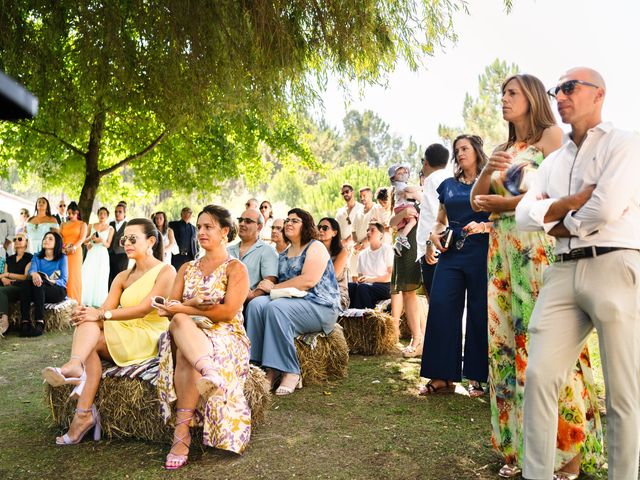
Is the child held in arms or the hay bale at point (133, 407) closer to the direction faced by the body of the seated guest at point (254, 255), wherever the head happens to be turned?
the hay bale

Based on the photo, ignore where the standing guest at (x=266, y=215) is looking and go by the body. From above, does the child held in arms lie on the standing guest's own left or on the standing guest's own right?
on the standing guest's own left

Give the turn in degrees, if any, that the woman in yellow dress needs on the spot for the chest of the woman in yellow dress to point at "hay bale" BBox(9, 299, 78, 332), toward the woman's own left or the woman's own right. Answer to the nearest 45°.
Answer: approximately 135° to the woman's own right

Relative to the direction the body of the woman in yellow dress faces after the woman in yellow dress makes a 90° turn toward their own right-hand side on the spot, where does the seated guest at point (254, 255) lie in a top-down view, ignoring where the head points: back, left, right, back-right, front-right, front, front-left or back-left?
right

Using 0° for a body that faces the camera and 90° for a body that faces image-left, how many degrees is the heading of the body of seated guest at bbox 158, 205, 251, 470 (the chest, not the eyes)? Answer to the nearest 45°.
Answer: approximately 45°

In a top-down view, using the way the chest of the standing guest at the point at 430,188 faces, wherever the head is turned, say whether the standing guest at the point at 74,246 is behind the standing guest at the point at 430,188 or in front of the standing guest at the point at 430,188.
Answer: in front

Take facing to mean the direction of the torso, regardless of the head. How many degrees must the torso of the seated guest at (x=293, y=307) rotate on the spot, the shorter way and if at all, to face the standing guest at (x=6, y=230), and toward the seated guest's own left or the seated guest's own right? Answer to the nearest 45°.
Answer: approximately 90° to the seated guest's own right

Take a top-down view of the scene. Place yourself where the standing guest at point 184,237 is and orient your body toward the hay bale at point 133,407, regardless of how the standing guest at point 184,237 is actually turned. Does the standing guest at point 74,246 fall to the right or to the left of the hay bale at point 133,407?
right

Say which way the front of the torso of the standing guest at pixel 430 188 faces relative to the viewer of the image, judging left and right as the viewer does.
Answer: facing away from the viewer and to the left of the viewer

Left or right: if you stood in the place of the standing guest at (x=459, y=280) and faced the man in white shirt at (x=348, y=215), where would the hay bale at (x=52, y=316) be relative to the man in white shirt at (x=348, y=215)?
left

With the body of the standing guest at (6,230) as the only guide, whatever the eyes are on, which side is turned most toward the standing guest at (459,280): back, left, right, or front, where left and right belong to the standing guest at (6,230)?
front

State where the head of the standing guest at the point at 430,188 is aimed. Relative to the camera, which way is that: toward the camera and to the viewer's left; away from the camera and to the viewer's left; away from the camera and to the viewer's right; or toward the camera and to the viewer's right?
away from the camera and to the viewer's left
